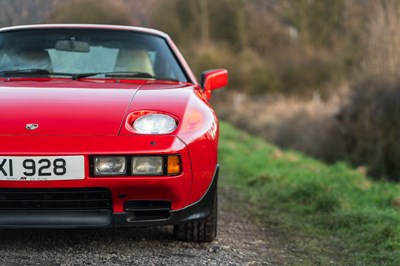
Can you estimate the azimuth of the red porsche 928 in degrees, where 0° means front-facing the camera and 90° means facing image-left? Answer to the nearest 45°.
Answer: approximately 0°

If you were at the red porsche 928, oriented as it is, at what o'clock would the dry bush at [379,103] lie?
The dry bush is roughly at 7 o'clock from the red porsche 928.
